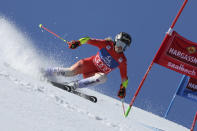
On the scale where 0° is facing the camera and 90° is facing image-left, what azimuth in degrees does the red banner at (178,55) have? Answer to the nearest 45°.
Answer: approximately 0°

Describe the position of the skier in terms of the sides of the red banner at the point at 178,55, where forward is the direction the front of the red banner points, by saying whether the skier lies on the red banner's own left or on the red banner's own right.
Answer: on the red banner's own right
